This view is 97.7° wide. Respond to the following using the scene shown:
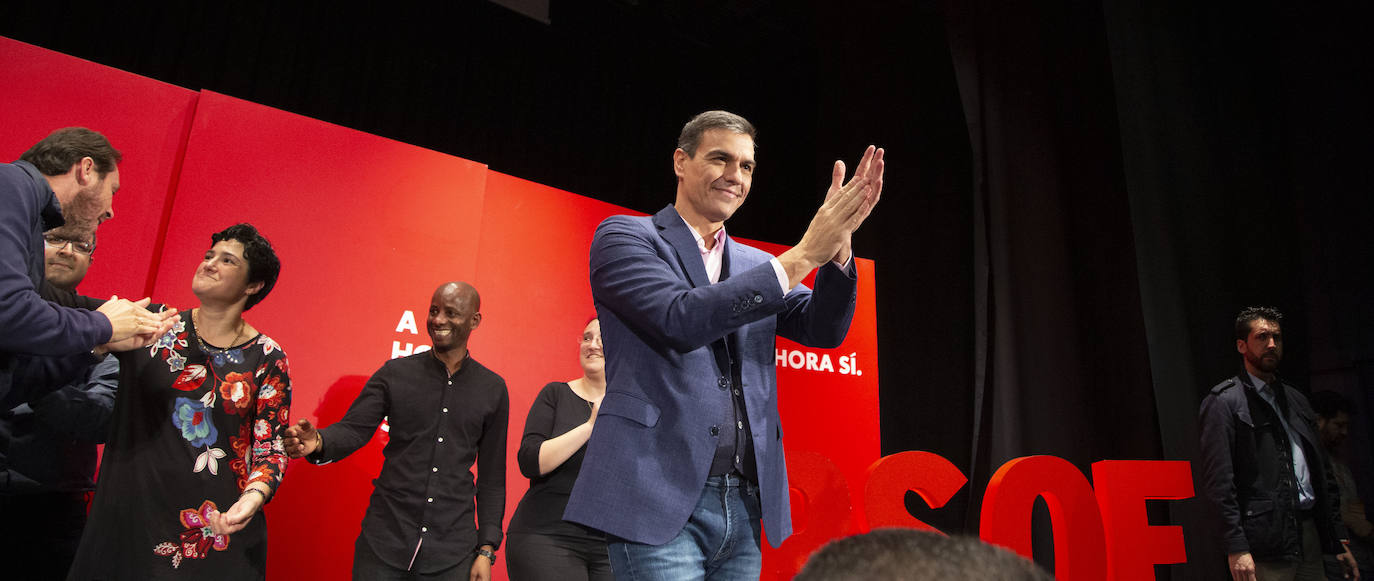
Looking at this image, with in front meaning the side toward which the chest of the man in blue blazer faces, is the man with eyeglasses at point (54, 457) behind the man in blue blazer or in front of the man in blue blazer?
behind

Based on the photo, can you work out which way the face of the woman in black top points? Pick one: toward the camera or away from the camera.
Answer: toward the camera

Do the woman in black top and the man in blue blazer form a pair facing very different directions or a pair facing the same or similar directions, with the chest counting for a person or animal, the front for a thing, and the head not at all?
same or similar directions

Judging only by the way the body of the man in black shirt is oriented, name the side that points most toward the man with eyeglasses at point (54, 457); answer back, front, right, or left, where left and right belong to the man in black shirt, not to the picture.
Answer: right

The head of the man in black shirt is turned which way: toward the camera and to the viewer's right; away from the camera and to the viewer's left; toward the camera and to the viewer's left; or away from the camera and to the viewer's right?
toward the camera and to the viewer's left

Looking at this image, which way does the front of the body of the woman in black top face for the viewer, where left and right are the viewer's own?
facing the viewer and to the right of the viewer

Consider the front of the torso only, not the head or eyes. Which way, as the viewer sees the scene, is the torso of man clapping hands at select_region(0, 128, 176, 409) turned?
to the viewer's right

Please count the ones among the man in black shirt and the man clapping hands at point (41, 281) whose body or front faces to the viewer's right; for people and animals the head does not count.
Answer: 1

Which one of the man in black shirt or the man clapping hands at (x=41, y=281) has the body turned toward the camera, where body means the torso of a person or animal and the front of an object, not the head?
the man in black shirt

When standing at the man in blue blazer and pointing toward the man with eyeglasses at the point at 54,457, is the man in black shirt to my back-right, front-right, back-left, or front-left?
front-right

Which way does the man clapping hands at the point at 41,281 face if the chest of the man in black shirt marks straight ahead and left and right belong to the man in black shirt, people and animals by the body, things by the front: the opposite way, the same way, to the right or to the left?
to the left

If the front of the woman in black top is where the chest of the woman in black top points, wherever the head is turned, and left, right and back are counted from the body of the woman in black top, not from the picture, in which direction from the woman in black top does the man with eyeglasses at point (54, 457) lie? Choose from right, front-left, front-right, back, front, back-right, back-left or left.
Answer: back-right

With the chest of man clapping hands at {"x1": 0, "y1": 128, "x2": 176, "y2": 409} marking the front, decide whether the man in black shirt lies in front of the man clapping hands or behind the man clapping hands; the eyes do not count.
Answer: in front

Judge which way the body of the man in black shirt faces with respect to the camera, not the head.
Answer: toward the camera

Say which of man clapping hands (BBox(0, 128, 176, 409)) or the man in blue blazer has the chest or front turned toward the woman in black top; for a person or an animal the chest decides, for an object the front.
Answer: the man clapping hands
